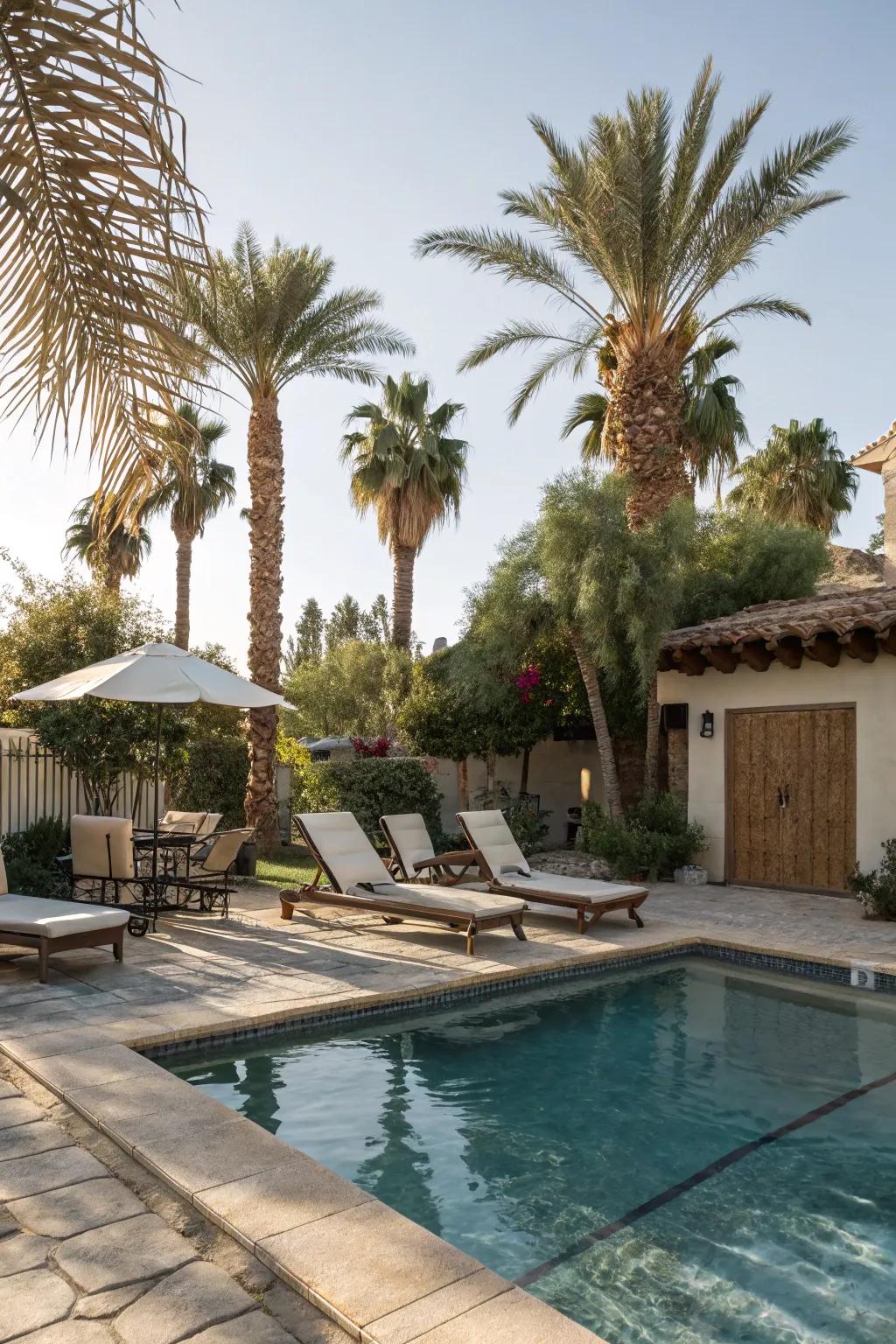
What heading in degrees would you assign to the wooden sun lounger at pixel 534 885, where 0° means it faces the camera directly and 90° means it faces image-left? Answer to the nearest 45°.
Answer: approximately 315°

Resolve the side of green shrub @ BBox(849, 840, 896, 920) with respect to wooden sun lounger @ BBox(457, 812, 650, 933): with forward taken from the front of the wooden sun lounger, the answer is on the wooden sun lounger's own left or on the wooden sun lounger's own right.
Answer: on the wooden sun lounger's own left

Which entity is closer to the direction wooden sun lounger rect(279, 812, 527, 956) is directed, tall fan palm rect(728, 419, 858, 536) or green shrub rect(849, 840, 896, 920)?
the green shrub

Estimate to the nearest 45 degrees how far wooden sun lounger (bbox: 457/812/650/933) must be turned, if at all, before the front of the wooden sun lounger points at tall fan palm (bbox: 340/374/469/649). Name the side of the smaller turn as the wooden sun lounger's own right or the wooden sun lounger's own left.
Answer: approximately 135° to the wooden sun lounger's own left

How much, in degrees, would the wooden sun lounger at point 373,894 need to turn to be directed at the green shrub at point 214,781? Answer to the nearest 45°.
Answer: approximately 135° to its left

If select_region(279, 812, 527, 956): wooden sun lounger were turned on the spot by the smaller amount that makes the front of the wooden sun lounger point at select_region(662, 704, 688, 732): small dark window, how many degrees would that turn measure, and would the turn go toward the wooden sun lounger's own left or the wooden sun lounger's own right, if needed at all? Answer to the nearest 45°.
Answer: approximately 90° to the wooden sun lounger's own left

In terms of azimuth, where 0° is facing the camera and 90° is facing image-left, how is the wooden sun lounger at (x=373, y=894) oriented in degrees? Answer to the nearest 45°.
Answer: approximately 315°

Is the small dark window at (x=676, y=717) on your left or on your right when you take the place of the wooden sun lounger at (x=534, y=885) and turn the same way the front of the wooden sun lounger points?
on your left

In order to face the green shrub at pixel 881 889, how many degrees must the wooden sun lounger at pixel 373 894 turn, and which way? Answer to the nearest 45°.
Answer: approximately 45° to its left
